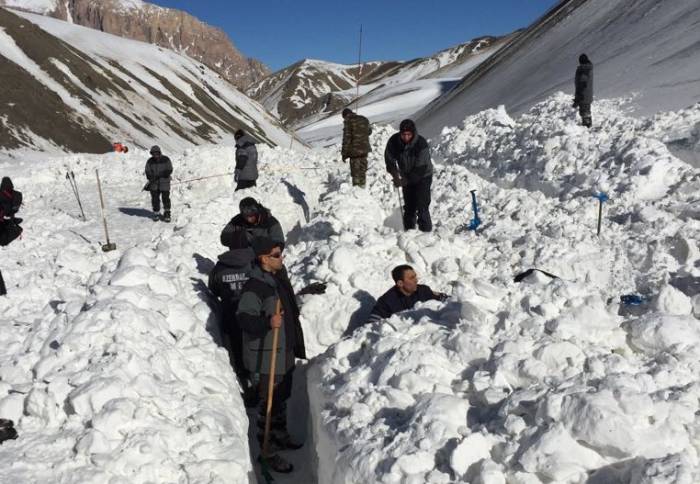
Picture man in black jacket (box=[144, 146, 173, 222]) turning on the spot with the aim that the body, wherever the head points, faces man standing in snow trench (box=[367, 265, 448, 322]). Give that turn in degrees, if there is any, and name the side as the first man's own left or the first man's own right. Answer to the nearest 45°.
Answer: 0° — they already face them

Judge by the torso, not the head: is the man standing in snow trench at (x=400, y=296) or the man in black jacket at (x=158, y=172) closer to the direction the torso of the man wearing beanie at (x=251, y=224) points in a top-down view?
the man standing in snow trench

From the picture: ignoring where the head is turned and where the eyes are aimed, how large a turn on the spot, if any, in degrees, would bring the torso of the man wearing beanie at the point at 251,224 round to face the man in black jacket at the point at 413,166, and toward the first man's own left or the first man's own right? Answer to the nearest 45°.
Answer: approximately 135° to the first man's own left

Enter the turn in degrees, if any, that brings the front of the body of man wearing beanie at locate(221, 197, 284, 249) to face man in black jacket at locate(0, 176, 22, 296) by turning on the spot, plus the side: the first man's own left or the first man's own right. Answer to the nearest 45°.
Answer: approximately 135° to the first man's own right
